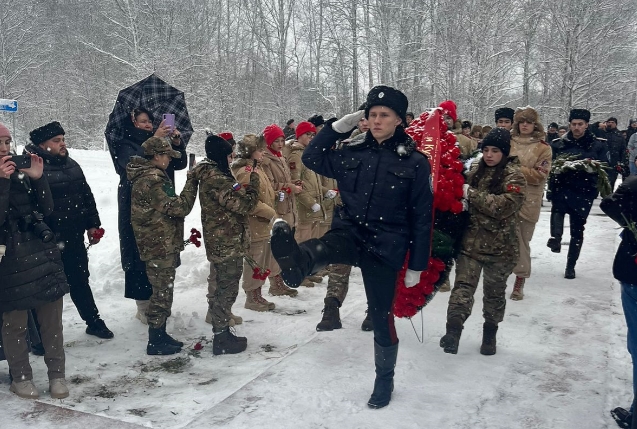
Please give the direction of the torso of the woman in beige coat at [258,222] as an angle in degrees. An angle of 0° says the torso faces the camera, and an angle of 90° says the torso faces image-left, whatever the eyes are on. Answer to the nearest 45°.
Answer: approximately 270°

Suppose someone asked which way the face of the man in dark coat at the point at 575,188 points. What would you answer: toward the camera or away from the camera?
toward the camera

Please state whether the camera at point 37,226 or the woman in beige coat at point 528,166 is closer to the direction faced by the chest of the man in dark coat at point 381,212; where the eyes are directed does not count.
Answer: the camera

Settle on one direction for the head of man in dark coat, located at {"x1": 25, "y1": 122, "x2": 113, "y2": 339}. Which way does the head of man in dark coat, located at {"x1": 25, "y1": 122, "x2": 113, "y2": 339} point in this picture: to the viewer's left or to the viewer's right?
to the viewer's right

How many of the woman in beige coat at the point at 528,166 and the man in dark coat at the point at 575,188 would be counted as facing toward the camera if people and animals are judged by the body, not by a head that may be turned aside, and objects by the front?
2

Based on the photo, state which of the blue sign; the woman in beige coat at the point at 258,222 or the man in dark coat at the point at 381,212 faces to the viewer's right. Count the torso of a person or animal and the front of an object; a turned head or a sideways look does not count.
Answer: the woman in beige coat

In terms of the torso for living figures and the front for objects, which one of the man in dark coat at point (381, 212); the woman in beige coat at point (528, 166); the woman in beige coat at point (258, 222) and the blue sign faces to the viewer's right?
the woman in beige coat at point (258, 222)

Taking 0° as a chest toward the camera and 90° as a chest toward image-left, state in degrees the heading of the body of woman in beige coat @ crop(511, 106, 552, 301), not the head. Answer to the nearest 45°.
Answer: approximately 0°

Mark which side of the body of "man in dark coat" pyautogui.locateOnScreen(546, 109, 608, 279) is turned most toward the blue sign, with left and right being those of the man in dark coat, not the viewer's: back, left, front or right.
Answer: right

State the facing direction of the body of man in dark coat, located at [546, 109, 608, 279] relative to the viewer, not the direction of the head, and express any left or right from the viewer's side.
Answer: facing the viewer
